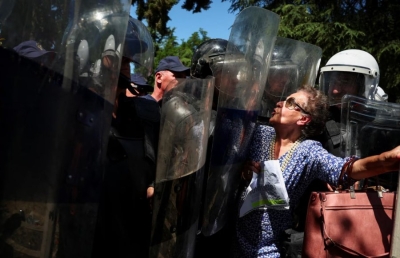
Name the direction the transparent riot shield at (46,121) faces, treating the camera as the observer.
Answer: facing the viewer and to the right of the viewer

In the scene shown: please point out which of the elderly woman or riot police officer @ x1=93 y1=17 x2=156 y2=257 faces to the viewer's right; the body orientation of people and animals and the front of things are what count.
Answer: the riot police officer

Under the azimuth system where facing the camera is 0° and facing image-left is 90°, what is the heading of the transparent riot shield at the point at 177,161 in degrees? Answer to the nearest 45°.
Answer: approximately 315°

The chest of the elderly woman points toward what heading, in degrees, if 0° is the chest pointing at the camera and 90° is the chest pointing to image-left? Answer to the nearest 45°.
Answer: approximately 45°

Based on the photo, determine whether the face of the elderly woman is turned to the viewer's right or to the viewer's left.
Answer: to the viewer's left

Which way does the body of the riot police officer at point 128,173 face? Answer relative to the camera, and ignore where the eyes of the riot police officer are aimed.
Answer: to the viewer's right

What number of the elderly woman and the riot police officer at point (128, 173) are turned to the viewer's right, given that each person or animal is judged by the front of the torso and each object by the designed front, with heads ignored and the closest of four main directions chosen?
1

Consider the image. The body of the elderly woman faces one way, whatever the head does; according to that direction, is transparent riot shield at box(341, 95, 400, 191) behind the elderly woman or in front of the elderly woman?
behind

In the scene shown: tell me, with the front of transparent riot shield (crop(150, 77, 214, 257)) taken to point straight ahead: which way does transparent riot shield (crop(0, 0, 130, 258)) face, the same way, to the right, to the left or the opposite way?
the same way

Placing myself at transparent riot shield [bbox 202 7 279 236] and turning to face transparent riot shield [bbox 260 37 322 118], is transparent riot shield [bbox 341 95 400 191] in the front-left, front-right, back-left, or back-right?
front-right
